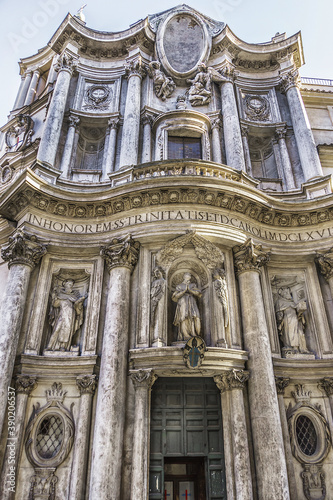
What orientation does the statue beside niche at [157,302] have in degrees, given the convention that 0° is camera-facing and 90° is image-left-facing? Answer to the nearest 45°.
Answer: approximately 315°

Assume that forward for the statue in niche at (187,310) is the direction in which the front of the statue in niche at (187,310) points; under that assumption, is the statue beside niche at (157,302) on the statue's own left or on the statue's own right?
on the statue's own right

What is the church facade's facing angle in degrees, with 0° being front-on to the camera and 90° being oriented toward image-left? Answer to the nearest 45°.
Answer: approximately 0°

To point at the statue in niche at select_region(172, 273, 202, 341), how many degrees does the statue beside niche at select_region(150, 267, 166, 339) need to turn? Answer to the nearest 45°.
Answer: approximately 45° to its left
